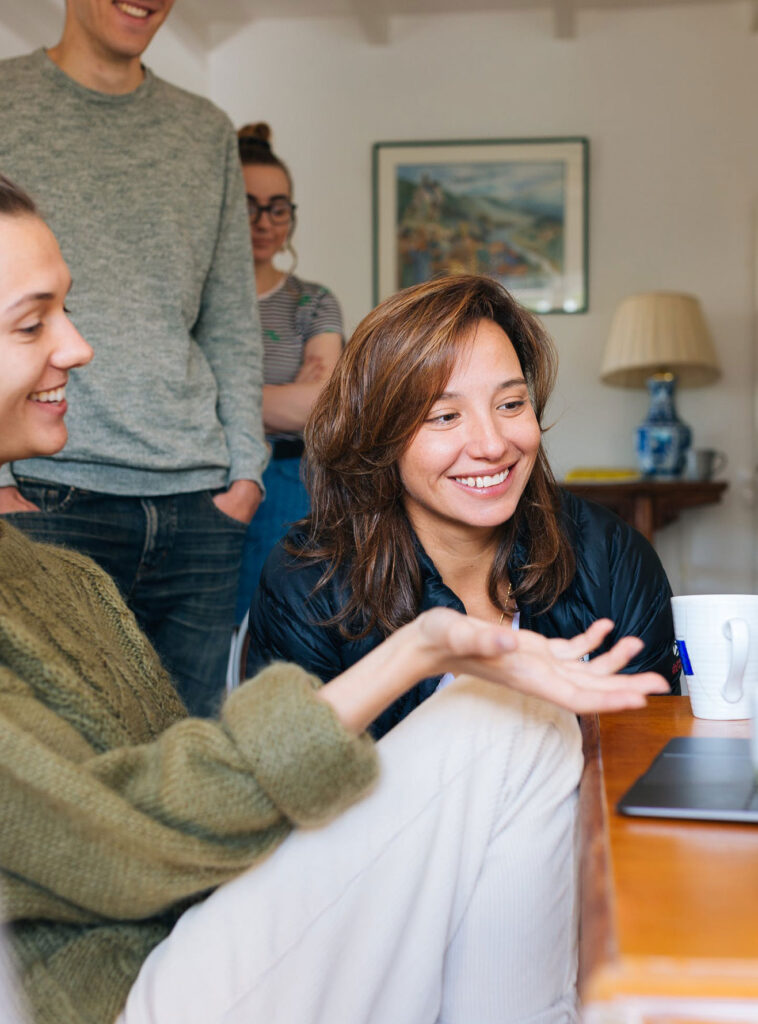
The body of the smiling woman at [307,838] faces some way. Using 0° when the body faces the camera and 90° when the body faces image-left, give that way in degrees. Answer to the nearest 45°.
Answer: approximately 270°

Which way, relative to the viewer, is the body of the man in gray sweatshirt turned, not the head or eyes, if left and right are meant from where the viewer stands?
facing the viewer

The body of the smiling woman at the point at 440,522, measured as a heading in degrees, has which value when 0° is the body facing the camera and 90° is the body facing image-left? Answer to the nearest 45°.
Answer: approximately 315°

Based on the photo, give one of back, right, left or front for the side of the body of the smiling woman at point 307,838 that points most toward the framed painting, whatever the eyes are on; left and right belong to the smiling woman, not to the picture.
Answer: left

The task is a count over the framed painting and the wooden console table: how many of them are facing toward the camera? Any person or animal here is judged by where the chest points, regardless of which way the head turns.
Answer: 2

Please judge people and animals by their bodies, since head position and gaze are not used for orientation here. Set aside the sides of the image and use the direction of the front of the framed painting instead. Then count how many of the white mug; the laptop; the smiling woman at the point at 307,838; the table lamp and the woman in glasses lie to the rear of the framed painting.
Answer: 0

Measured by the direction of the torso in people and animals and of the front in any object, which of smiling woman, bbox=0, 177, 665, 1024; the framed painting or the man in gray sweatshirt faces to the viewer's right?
the smiling woman

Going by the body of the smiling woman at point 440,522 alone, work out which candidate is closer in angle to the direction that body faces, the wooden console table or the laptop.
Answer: the laptop

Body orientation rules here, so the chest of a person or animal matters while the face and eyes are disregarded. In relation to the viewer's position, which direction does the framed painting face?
facing the viewer

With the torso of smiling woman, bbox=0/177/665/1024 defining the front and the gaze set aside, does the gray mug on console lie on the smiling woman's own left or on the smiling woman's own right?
on the smiling woman's own left

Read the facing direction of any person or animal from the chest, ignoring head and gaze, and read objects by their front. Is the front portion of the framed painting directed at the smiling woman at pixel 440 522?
yes

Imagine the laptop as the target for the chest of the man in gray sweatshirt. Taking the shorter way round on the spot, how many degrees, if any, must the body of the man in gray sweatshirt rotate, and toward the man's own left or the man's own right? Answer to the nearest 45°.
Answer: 0° — they already face it

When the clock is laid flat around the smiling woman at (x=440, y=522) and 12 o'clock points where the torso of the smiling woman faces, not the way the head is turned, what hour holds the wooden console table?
The wooden console table is roughly at 8 o'clock from the smiling woman.

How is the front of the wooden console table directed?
toward the camera

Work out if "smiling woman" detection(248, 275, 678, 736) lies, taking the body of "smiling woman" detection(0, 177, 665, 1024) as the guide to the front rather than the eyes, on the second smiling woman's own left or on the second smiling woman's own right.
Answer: on the second smiling woman's own left

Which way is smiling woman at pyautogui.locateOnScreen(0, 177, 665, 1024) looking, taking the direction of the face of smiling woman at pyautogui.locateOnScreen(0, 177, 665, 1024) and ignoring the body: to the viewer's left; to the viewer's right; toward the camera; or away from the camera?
to the viewer's right

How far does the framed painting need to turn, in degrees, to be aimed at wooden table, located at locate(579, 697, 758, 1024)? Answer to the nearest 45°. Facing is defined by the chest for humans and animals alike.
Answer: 0° — it already faces it

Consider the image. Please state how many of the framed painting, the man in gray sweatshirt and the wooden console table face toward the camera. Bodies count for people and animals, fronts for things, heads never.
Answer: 3

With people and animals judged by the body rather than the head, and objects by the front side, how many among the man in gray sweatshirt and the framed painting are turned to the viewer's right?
0

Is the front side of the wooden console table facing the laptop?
yes

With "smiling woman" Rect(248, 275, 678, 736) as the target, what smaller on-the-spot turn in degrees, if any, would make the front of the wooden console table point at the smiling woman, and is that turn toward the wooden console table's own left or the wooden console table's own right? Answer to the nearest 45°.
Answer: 0° — it already faces them
